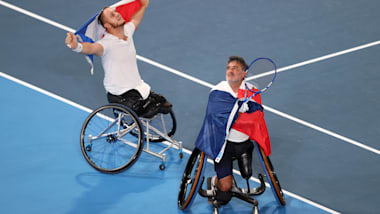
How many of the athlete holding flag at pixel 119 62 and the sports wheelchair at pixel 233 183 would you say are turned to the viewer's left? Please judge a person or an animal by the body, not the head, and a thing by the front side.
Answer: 0

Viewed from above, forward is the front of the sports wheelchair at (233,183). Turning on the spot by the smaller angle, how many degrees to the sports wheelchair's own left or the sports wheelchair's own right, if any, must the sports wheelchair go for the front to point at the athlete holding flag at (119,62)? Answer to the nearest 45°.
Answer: approximately 90° to the sports wheelchair's own right

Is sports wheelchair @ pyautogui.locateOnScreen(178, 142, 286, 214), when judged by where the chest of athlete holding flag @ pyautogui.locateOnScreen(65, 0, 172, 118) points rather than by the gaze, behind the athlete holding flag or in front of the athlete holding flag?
in front

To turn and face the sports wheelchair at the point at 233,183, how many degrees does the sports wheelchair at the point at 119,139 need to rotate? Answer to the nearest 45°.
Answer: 0° — it already faces it

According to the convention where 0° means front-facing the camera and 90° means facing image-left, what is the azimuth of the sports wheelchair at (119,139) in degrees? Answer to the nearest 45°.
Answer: approximately 315°

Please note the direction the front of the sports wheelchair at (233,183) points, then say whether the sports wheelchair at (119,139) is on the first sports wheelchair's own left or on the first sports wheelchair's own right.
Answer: on the first sports wheelchair's own right

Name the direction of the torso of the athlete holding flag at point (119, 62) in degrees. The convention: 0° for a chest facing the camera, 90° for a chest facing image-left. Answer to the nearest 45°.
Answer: approximately 315°
